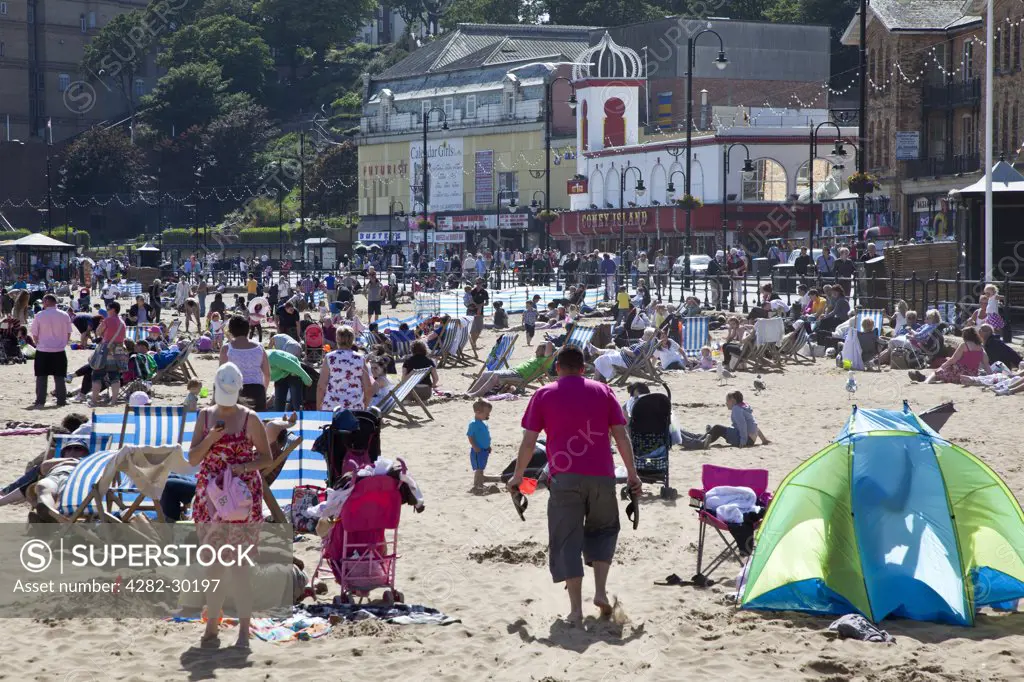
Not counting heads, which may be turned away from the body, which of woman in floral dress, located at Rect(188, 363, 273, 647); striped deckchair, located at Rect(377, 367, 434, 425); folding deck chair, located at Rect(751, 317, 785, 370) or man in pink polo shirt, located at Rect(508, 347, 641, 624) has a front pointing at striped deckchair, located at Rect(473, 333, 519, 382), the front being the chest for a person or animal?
the man in pink polo shirt

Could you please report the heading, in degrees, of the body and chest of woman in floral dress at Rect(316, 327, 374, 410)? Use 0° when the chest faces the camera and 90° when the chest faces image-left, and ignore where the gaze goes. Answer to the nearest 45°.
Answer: approximately 180°

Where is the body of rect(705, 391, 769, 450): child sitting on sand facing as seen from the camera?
to the viewer's left

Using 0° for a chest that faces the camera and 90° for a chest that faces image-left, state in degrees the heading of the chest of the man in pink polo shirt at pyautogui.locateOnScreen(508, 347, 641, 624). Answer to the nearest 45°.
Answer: approximately 180°

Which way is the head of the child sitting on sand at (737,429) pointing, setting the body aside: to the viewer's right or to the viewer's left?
to the viewer's left

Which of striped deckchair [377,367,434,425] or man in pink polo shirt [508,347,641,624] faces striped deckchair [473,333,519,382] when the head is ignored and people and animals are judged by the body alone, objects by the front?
the man in pink polo shirt

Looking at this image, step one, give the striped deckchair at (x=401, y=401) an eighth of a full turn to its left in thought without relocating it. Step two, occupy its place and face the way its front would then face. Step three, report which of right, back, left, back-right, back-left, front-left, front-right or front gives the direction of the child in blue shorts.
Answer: front-left

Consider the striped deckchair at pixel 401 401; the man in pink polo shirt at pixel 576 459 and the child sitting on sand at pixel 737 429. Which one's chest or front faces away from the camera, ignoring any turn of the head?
the man in pink polo shirt

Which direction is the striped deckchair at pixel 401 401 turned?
to the viewer's left
